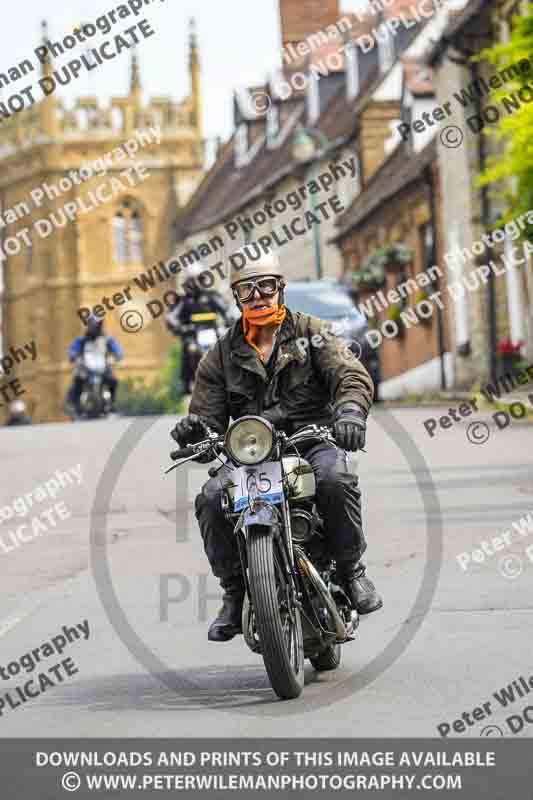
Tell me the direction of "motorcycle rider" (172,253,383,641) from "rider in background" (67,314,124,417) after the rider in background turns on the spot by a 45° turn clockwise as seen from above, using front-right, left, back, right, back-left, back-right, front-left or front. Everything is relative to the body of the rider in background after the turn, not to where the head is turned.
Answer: front-left

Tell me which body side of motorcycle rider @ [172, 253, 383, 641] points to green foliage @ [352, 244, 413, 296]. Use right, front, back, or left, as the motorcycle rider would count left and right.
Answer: back

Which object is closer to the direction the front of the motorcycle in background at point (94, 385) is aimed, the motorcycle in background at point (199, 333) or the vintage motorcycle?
the vintage motorcycle

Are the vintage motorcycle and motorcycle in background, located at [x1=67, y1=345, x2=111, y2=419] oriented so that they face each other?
no

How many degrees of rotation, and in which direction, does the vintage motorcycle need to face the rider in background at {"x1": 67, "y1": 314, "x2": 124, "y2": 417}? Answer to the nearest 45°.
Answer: approximately 180°

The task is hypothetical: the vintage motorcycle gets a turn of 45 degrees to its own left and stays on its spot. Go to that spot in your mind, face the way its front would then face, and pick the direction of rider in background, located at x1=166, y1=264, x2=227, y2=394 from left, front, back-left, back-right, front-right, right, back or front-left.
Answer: back-left

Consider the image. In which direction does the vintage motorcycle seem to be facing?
toward the camera

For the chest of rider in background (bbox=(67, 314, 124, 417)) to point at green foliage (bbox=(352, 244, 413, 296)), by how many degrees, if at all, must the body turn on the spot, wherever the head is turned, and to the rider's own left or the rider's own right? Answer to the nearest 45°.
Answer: approximately 135° to the rider's own left

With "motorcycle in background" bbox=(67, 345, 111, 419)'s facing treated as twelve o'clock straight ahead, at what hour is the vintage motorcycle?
The vintage motorcycle is roughly at 12 o'clock from the motorcycle in background.

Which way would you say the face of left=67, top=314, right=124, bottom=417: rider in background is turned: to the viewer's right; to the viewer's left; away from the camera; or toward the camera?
toward the camera

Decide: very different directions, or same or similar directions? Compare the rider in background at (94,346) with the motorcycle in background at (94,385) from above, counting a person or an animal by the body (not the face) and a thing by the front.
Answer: same or similar directions

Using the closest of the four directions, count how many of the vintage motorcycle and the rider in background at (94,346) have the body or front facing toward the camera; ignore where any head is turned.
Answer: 2

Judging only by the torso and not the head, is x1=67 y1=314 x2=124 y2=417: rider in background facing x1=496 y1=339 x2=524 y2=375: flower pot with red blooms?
no

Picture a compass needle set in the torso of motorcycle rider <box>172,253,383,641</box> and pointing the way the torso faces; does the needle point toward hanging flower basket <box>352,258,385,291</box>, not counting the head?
no

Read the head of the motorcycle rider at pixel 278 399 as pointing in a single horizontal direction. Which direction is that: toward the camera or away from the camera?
toward the camera

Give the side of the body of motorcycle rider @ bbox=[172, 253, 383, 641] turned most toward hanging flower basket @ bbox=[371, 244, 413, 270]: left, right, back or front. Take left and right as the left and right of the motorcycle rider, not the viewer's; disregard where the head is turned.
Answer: back

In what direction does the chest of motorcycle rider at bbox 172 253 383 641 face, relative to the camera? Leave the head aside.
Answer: toward the camera

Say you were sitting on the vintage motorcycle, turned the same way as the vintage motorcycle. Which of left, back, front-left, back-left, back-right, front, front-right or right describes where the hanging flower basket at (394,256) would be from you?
back

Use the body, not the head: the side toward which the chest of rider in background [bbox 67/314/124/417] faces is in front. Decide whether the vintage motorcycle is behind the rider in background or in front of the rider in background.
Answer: in front
